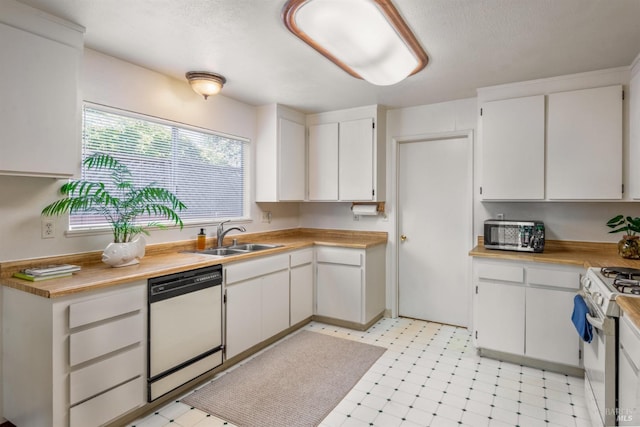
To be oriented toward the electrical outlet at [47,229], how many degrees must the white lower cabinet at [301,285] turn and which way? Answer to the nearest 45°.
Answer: approximately 90° to its right

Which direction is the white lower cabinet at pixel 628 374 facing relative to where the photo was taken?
to the viewer's left

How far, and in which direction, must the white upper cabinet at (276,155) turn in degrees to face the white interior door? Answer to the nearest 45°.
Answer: approximately 45° to its left

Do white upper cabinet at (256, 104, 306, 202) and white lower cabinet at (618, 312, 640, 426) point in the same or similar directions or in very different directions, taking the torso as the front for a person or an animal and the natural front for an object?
very different directions

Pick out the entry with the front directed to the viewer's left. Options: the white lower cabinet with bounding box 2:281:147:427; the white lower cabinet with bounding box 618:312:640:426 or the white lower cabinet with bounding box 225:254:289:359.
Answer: the white lower cabinet with bounding box 618:312:640:426

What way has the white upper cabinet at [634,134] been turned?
to the viewer's left

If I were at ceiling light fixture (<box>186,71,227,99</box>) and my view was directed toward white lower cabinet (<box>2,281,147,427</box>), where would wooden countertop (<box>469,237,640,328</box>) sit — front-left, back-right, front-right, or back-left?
back-left

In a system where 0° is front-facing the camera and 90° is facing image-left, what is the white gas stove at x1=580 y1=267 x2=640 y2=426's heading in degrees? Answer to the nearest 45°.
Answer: approximately 90°

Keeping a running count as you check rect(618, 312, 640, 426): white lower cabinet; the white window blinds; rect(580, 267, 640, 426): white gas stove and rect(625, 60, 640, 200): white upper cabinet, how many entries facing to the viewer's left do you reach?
3
